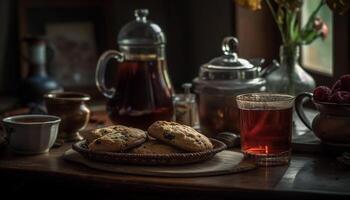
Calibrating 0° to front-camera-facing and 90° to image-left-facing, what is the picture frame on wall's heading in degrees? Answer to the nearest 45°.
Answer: approximately 0°

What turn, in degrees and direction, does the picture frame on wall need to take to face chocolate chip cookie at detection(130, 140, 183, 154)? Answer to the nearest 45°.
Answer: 0° — it already faces it

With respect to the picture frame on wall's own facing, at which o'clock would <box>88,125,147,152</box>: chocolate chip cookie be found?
The chocolate chip cookie is roughly at 12 o'clock from the picture frame on wall.

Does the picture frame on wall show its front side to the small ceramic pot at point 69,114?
yes

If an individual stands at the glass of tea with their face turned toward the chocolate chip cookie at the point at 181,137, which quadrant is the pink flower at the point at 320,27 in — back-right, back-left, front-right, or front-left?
back-right
